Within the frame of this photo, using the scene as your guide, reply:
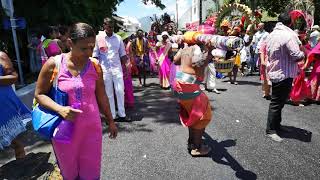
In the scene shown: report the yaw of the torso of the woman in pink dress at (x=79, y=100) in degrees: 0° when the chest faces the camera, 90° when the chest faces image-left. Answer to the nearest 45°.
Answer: approximately 0°

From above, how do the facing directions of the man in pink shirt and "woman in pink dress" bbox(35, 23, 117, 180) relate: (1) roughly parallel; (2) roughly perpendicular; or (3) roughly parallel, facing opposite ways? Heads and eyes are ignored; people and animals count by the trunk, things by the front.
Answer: roughly perpendicular

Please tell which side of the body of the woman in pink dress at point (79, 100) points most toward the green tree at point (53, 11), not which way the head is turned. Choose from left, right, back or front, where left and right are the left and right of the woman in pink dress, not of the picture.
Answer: back

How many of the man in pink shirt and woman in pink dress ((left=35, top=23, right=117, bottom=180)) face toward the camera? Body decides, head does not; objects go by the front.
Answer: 1
